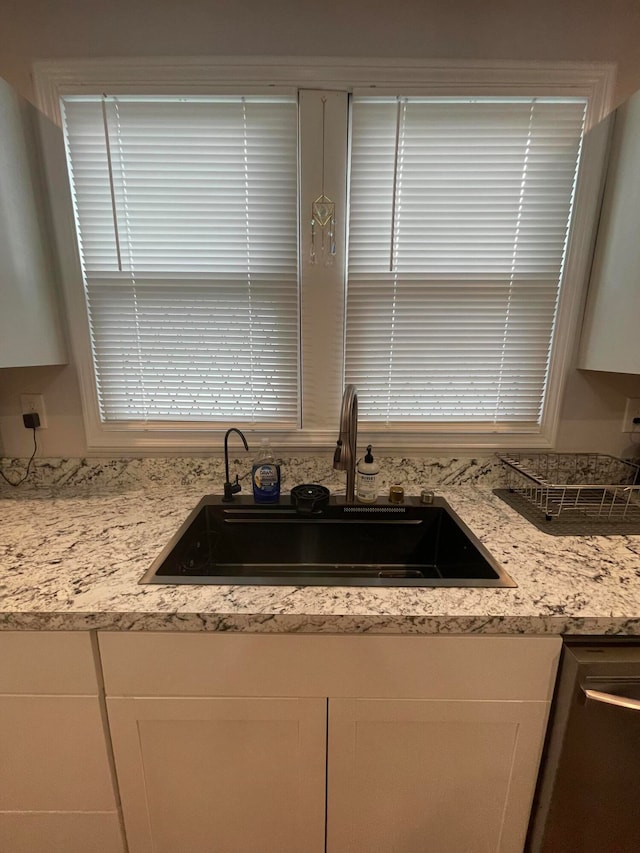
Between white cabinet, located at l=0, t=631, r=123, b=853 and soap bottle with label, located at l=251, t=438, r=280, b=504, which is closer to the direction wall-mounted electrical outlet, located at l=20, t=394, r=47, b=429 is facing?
the white cabinet

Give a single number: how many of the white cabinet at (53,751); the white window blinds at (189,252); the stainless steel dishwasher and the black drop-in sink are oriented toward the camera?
4

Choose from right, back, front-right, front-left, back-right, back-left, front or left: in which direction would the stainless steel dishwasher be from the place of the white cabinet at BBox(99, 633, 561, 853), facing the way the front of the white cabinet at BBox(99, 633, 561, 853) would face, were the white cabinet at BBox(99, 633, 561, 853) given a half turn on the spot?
right

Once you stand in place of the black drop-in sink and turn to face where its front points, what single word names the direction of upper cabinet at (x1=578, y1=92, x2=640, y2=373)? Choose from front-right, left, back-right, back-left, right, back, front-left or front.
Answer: left

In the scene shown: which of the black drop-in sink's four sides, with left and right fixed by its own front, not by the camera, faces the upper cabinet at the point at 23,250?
right

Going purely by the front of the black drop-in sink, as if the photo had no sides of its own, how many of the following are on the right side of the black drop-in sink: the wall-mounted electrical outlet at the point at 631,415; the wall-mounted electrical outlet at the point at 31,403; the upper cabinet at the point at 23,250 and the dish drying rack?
2

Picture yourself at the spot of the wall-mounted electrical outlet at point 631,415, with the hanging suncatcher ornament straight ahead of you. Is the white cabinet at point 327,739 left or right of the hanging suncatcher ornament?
left

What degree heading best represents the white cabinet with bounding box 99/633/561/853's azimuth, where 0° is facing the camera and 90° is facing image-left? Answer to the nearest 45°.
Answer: approximately 0°

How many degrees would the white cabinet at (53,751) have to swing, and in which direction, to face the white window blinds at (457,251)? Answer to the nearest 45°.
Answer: approximately 90° to its left

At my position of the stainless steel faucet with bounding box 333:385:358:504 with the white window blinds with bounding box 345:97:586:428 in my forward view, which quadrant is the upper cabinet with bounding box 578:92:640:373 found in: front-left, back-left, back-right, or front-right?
front-right

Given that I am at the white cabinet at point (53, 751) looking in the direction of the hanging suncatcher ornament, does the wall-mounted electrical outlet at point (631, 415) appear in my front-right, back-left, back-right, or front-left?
front-right

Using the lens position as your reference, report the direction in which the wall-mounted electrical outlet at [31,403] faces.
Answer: facing the viewer

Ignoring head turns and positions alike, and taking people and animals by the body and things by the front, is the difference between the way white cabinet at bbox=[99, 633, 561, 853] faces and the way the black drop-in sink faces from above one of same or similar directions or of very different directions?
same or similar directions

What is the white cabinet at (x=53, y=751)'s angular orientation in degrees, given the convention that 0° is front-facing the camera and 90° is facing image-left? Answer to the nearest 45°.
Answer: approximately 0°

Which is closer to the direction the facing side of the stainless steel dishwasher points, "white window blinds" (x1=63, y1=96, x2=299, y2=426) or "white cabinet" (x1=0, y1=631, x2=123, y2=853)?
the white cabinet

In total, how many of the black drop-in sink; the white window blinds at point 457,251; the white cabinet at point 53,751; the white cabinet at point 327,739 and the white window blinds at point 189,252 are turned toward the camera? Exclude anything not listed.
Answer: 5

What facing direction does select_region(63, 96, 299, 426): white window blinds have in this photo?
toward the camera

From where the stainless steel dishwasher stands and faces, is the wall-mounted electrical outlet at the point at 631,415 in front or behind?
behind

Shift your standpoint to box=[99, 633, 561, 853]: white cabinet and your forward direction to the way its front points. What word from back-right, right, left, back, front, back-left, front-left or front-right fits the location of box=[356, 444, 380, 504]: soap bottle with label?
back
